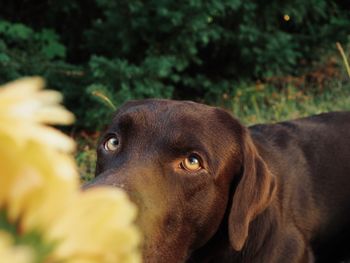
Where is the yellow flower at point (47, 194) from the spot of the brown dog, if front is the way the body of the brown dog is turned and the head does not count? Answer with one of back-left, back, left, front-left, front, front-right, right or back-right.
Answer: front-left

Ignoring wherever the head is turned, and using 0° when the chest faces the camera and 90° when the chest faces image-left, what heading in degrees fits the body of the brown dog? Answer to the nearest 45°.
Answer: approximately 45°
